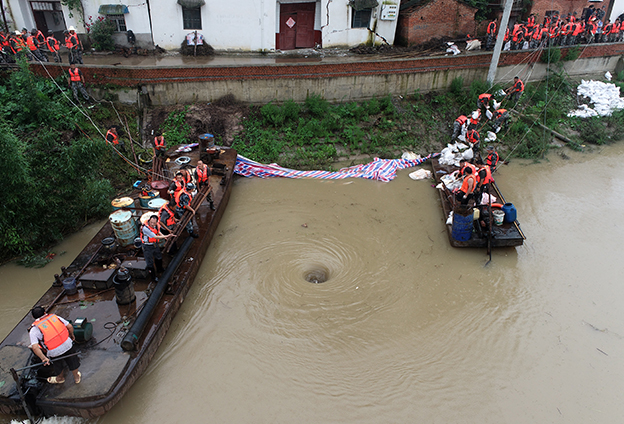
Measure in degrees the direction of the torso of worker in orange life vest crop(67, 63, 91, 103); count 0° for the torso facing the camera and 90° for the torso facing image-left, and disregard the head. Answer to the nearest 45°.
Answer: approximately 0°

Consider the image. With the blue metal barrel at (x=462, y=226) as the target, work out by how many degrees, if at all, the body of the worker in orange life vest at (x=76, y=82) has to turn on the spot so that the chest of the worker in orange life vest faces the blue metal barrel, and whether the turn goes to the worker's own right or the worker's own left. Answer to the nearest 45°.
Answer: approximately 45° to the worker's own left

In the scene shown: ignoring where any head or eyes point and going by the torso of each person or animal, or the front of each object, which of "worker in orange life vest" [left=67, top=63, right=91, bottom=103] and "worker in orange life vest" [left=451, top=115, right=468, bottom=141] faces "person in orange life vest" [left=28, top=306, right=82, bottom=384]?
"worker in orange life vest" [left=67, top=63, right=91, bottom=103]

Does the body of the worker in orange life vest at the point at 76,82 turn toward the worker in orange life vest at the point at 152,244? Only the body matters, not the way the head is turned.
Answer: yes
